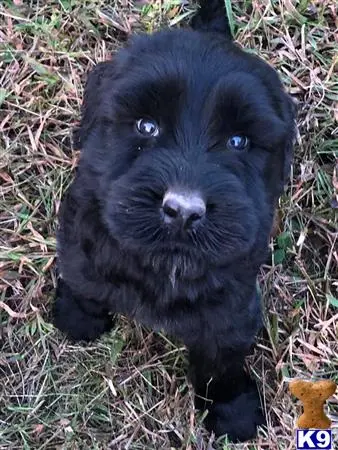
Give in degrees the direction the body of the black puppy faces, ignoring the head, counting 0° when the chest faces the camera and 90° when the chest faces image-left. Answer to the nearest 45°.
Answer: approximately 0°
